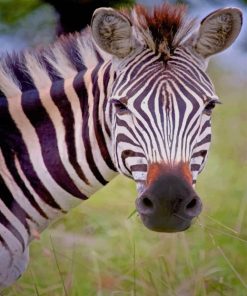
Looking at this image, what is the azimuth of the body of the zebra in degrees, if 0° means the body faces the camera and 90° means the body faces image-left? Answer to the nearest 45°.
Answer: approximately 315°
